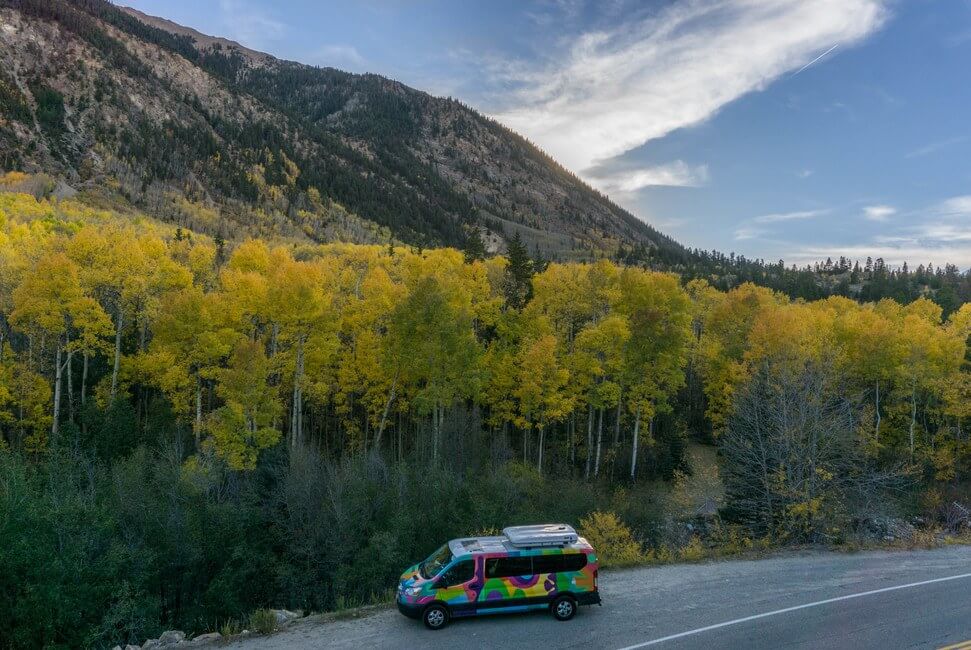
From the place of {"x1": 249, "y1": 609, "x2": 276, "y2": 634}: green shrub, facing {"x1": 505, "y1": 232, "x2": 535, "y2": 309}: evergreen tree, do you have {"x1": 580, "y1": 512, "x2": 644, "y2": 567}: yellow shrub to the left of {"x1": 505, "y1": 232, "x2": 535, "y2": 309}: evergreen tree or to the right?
right

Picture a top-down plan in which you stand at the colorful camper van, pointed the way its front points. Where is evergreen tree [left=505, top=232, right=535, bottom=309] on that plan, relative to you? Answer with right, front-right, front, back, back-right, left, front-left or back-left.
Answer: right

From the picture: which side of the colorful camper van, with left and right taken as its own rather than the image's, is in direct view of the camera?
left

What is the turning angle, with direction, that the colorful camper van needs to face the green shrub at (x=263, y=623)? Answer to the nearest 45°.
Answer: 0° — it already faces it

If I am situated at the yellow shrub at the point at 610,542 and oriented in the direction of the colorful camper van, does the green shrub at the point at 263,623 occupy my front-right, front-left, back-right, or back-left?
front-right

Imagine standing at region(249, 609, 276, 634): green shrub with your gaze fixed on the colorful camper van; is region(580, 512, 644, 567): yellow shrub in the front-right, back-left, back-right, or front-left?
front-left

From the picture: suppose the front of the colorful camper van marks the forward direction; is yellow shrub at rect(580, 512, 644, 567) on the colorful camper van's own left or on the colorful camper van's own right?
on the colorful camper van's own right
